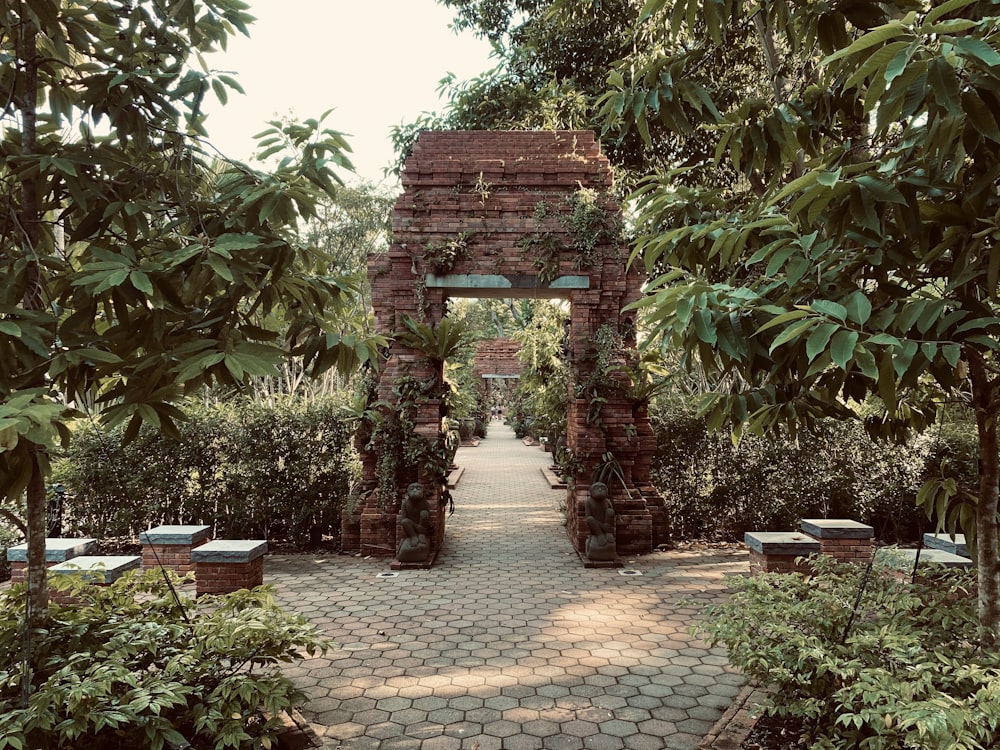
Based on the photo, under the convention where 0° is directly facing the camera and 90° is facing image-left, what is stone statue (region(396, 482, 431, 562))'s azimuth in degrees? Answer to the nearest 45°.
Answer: approximately 0°

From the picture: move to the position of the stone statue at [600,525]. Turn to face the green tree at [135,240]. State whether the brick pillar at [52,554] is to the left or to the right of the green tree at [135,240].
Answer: right

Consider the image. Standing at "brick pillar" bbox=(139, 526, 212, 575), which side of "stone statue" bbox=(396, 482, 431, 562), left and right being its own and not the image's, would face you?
right

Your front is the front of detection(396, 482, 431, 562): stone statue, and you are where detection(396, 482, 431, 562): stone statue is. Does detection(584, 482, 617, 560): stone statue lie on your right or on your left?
on your left

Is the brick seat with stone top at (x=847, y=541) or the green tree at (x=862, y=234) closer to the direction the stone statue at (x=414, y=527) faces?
the green tree

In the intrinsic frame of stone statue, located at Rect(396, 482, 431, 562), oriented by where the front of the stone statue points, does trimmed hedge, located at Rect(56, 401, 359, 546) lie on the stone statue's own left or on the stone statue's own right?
on the stone statue's own right

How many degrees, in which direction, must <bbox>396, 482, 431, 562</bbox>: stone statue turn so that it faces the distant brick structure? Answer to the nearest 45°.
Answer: approximately 180°
